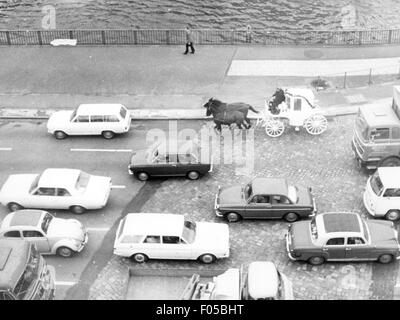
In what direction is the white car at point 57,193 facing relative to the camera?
to the viewer's left

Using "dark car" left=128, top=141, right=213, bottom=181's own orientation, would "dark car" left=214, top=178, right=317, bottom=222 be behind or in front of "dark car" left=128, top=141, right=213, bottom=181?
behind

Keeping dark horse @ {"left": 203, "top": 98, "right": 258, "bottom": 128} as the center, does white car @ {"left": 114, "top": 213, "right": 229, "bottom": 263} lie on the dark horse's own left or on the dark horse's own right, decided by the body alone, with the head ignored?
on the dark horse's own left

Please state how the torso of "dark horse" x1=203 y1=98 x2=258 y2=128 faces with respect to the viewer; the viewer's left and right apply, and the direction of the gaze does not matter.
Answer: facing to the left of the viewer

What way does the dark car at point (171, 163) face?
to the viewer's left

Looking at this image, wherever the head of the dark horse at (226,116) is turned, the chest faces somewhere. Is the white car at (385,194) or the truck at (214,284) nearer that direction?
the truck

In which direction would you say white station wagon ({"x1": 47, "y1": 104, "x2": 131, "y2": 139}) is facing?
to the viewer's left

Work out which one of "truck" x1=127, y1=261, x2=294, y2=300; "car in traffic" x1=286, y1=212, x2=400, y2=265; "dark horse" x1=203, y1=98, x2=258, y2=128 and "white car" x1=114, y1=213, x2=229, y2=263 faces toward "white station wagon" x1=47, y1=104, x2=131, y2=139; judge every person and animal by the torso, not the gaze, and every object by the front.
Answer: the dark horse

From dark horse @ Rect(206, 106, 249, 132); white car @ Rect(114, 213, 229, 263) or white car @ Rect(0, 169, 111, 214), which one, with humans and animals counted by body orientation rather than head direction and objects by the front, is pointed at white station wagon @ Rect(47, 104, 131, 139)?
the dark horse
